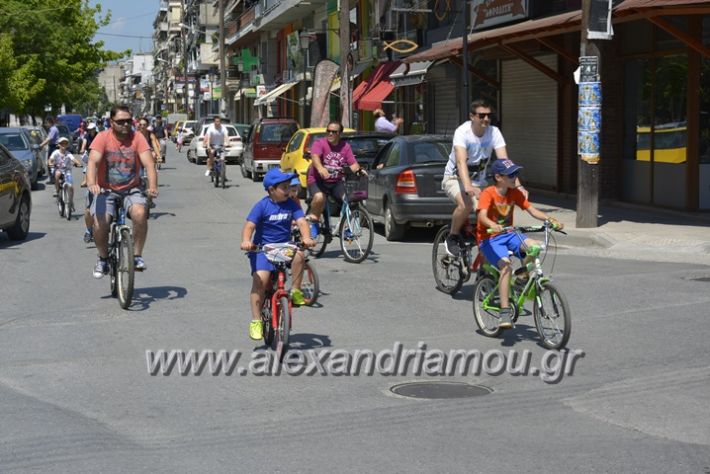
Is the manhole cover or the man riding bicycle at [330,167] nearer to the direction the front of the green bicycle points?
the manhole cover

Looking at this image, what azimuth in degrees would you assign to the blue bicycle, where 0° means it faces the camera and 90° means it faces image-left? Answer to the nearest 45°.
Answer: approximately 315°

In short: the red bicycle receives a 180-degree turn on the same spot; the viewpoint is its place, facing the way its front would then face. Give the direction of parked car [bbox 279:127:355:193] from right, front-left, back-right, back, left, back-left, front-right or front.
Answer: front

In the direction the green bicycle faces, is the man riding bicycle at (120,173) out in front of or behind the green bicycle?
behind

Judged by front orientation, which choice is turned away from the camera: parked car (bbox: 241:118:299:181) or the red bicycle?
the parked car

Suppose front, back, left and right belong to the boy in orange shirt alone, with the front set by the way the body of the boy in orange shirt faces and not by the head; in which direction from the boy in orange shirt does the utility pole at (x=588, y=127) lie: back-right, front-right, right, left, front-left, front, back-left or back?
back-left

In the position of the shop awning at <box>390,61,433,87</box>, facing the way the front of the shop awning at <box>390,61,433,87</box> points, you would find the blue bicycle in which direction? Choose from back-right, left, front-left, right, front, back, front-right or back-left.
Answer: front-left

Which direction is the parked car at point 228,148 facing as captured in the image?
away from the camera

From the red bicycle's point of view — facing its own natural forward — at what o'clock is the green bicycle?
The green bicycle is roughly at 9 o'clock from the red bicycle.

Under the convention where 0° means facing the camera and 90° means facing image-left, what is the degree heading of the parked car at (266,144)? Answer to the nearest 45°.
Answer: approximately 180°

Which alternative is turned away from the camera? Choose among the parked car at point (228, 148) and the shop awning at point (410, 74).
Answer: the parked car
